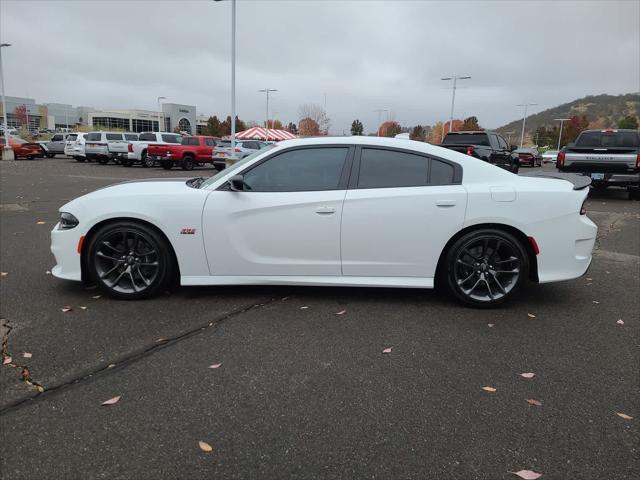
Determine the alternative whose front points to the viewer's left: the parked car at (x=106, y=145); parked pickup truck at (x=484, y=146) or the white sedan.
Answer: the white sedan

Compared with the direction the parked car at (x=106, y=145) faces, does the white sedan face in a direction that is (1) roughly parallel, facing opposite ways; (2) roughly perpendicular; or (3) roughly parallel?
roughly perpendicular

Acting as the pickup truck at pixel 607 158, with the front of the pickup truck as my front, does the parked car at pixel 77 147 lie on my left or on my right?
on my left

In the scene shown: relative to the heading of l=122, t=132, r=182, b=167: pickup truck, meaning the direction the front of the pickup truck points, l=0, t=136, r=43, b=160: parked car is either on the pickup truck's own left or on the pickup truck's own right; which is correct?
on the pickup truck's own left

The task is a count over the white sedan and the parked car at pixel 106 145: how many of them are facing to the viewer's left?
1

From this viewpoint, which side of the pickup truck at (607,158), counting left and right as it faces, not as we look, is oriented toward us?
back

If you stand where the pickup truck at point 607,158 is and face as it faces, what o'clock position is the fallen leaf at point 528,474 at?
The fallen leaf is roughly at 6 o'clock from the pickup truck.

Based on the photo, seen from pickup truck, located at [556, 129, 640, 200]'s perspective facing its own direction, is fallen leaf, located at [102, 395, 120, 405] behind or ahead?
behind

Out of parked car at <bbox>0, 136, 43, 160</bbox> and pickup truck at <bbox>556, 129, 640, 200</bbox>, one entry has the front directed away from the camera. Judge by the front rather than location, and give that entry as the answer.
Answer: the pickup truck
